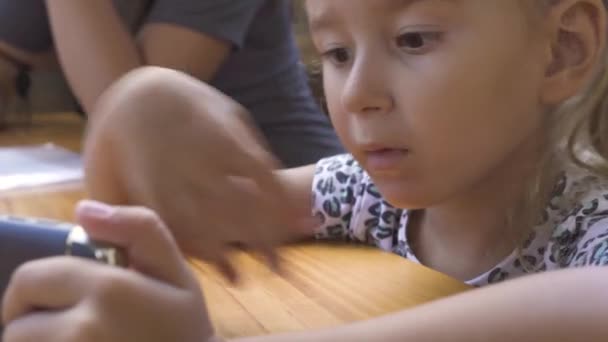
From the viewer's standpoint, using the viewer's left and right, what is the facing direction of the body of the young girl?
facing the viewer and to the left of the viewer

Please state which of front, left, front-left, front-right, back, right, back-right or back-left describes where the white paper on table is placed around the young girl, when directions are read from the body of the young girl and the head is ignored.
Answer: right

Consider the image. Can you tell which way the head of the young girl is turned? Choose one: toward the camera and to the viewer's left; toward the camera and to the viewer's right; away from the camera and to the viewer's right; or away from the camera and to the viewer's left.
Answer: toward the camera and to the viewer's left

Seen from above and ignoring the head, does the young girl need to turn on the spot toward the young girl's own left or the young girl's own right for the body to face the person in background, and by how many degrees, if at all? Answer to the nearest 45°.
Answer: approximately 90° to the young girl's own right
